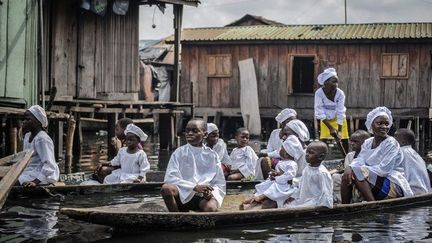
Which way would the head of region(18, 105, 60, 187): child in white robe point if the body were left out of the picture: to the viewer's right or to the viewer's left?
to the viewer's left

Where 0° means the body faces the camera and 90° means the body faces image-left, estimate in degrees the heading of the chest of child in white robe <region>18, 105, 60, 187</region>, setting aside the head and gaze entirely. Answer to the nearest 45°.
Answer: approximately 90°

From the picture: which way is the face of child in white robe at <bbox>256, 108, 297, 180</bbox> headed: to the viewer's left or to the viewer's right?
to the viewer's left

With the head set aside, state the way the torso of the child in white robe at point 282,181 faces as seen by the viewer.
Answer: to the viewer's left

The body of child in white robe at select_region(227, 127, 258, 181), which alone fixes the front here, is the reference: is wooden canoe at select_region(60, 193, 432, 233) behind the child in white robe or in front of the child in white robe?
in front

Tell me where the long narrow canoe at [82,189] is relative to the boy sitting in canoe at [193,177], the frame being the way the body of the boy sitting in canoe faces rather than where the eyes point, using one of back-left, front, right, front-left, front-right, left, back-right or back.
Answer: back-right

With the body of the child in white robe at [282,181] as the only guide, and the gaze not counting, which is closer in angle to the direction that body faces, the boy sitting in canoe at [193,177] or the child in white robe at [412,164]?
the boy sitting in canoe

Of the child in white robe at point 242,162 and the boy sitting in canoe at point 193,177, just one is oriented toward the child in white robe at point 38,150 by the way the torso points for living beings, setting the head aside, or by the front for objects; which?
the child in white robe at point 242,162
